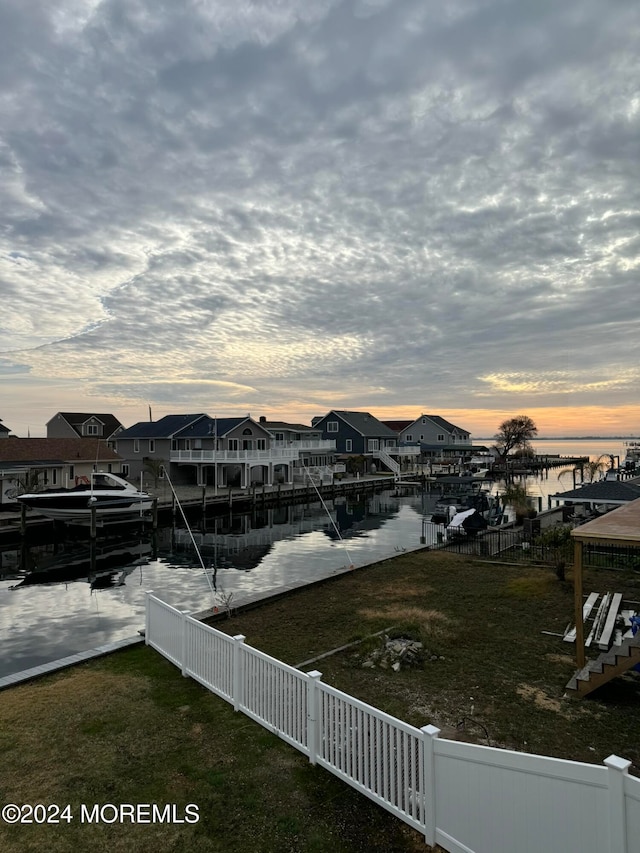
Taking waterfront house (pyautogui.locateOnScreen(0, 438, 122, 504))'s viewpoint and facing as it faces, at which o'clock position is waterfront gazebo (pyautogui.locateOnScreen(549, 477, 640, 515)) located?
waterfront gazebo (pyautogui.locateOnScreen(549, 477, 640, 515)) is roughly at 11 o'clock from waterfront house (pyautogui.locateOnScreen(0, 438, 122, 504)).

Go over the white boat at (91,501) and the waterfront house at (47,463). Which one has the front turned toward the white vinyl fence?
the waterfront house

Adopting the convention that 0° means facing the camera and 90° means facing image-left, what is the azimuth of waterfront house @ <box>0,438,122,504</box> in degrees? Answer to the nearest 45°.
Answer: approximately 0°

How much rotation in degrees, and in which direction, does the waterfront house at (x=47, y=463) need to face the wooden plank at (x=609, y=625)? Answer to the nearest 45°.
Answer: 0° — it already faces it

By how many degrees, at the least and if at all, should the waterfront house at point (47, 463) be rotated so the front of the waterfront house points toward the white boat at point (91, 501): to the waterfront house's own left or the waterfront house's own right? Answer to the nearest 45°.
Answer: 0° — it already faces it

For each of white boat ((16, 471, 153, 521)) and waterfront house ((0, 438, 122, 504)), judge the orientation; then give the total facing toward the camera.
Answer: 1

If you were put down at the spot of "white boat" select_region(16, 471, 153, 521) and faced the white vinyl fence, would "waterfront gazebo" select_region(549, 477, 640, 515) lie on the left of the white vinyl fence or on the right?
left
